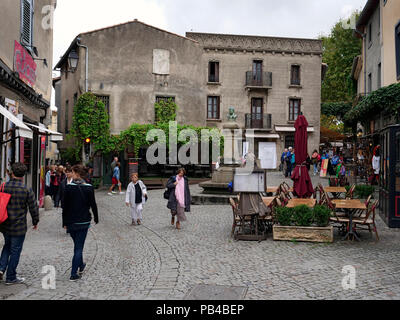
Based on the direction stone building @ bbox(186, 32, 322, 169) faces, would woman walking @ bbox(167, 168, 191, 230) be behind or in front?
in front

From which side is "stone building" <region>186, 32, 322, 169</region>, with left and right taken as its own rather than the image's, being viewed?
front

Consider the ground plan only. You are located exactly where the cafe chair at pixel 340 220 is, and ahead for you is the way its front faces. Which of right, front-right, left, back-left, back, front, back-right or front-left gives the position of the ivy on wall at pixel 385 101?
left

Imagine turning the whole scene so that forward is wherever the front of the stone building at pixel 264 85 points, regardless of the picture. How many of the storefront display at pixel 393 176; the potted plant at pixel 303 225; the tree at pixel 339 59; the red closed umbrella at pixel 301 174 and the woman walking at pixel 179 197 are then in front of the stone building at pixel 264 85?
4

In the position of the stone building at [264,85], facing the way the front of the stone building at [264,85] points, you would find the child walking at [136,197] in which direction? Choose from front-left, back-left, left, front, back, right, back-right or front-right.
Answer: front

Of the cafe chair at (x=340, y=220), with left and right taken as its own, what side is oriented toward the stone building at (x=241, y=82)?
left

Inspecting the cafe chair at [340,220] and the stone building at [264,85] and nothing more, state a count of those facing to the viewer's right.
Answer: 1

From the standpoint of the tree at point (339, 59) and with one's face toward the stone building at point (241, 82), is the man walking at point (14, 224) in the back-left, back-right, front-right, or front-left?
front-left

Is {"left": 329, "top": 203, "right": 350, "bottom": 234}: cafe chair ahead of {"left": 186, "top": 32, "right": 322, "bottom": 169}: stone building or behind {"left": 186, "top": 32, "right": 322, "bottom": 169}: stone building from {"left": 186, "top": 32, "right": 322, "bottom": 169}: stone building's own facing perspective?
ahead

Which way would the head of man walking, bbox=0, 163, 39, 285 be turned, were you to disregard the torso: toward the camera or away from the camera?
away from the camera

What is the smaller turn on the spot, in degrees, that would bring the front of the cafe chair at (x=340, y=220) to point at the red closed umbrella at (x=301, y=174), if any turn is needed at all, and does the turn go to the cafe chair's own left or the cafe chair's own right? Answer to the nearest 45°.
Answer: approximately 90° to the cafe chair's own left

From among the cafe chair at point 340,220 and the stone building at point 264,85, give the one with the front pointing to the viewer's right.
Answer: the cafe chair

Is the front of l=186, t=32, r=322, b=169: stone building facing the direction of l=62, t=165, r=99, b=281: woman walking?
yes

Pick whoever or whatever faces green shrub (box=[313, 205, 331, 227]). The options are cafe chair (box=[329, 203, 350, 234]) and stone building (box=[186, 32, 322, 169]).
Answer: the stone building
